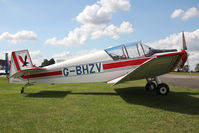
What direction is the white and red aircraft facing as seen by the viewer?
to the viewer's right
